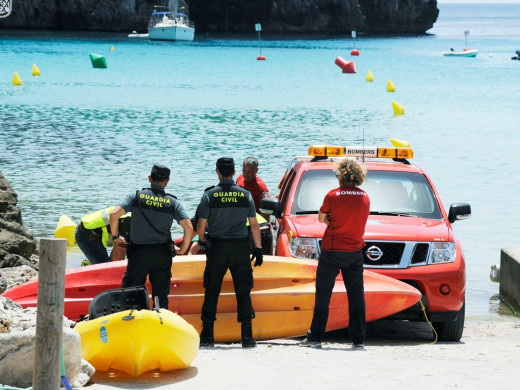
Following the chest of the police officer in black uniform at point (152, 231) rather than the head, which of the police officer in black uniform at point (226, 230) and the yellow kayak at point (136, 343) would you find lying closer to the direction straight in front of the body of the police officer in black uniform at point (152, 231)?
the police officer in black uniform

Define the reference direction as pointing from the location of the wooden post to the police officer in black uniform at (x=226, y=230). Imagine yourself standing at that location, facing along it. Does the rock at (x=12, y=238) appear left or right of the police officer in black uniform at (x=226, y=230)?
left

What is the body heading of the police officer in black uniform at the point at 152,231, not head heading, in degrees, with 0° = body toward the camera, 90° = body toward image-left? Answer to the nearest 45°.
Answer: approximately 180°

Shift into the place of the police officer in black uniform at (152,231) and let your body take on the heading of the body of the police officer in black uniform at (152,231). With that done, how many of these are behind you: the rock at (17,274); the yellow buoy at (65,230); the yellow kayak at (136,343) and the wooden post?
2

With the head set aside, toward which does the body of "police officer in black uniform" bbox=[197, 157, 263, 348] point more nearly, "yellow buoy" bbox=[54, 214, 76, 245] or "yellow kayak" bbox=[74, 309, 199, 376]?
the yellow buoy

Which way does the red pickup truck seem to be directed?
toward the camera

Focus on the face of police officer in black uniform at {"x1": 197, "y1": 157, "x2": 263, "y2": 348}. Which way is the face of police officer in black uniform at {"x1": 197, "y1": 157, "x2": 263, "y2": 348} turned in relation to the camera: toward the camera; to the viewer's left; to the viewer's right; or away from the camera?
away from the camera

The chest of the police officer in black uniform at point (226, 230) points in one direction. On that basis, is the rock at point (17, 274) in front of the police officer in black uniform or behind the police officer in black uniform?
in front

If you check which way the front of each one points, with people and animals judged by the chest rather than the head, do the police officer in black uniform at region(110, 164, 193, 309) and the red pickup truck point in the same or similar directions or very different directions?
very different directions

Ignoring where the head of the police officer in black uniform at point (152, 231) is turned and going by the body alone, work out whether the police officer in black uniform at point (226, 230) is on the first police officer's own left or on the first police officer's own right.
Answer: on the first police officer's own right

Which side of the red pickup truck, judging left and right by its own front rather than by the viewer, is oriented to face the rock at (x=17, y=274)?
right

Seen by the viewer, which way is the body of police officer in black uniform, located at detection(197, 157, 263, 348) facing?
away from the camera

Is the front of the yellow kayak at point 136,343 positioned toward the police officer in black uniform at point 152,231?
no

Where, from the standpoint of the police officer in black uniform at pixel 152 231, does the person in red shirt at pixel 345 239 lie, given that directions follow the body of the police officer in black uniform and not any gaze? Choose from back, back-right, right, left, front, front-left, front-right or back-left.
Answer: right

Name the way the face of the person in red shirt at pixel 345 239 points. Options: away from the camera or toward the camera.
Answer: away from the camera
